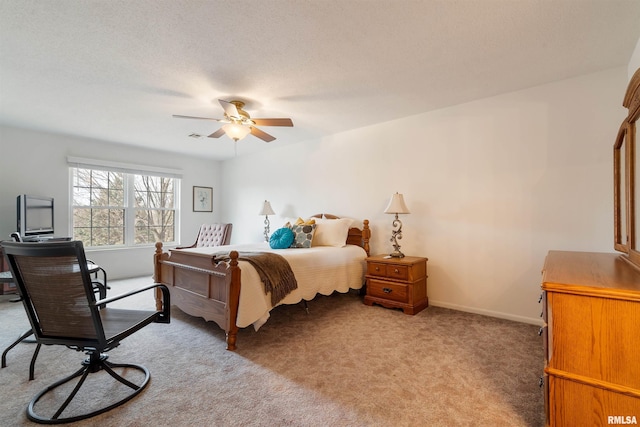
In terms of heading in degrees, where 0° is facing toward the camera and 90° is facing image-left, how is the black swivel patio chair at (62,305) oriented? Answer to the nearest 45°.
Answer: approximately 225°

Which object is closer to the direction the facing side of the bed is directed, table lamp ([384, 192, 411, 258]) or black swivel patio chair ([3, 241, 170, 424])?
the black swivel patio chair

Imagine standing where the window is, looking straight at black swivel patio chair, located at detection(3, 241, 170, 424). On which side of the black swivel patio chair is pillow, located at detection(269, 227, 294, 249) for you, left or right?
left

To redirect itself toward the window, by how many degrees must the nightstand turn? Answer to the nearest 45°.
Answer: approximately 45° to its right

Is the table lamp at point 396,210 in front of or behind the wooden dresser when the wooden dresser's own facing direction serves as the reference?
in front

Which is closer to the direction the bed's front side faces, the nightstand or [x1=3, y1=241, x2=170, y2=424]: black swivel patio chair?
the black swivel patio chair

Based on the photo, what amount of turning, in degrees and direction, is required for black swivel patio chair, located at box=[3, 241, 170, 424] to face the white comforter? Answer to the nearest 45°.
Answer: approximately 45° to its right

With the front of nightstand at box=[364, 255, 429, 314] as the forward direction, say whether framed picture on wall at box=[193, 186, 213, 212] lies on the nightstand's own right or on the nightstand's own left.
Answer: on the nightstand's own right

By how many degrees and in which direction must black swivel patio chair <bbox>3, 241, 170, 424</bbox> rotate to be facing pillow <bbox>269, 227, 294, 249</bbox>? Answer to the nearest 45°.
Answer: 0° — it already faces it

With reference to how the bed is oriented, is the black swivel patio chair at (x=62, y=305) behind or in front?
in front

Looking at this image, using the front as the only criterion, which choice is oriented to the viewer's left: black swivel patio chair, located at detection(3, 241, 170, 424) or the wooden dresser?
the wooden dresser

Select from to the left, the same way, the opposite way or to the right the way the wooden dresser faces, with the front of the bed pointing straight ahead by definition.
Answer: to the right

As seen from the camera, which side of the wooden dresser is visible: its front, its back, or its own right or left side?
left
